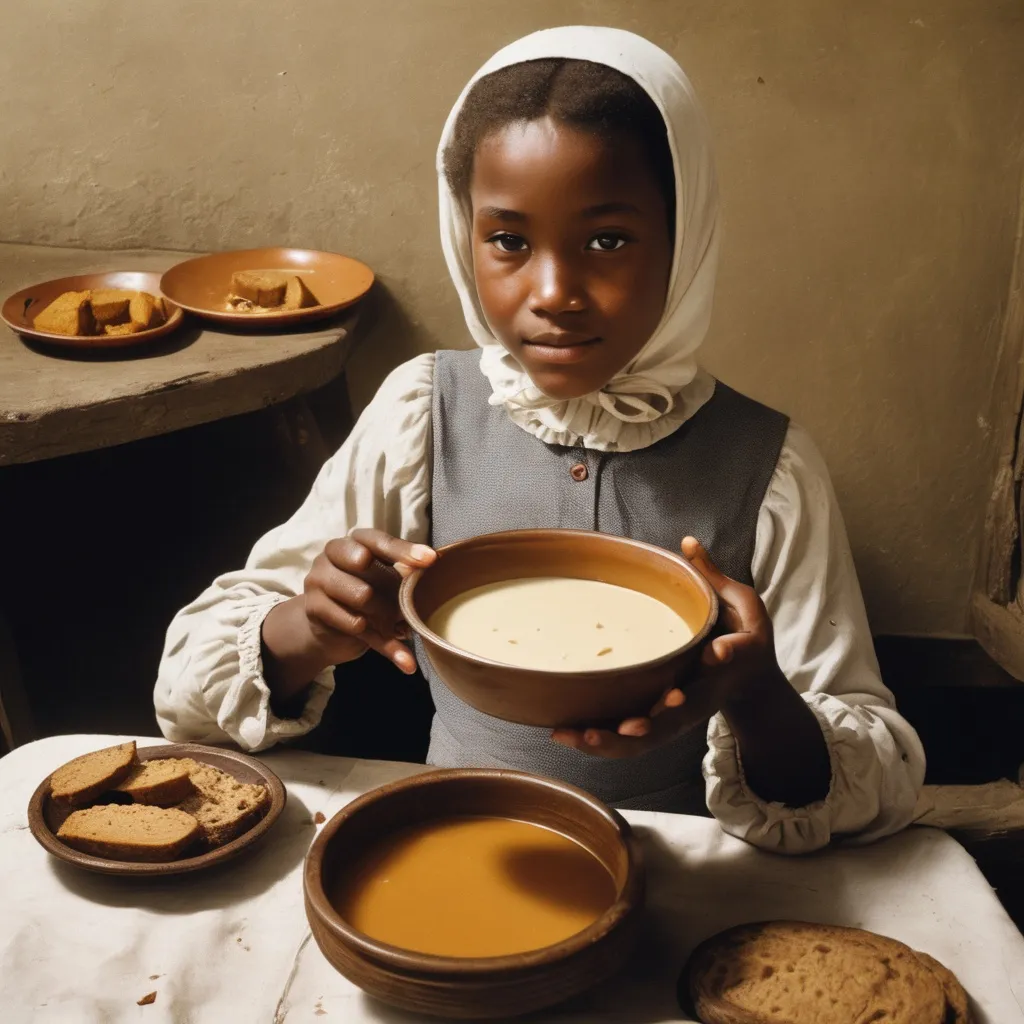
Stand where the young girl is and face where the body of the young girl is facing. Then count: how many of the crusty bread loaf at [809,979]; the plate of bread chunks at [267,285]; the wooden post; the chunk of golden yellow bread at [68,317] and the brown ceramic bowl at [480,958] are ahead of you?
2

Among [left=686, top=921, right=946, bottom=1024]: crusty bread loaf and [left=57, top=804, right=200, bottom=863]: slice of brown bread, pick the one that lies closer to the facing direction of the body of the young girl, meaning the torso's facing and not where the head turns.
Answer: the crusty bread loaf

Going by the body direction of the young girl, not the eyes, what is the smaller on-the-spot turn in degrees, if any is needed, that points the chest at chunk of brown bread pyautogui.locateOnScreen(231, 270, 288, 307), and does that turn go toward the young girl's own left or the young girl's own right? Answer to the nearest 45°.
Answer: approximately 135° to the young girl's own right

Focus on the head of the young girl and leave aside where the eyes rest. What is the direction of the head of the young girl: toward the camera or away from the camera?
toward the camera

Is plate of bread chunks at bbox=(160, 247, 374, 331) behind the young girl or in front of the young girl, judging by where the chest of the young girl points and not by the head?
behind

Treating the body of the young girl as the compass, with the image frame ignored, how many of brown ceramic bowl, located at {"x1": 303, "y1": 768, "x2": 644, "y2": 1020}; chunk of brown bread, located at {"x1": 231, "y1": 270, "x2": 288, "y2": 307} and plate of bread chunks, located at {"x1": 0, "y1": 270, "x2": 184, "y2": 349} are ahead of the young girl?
1

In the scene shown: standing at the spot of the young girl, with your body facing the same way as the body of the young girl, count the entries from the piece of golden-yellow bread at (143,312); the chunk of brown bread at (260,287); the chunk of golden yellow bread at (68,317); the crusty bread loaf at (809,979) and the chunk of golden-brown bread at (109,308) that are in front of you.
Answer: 1

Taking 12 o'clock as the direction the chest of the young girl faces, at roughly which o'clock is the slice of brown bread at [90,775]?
The slice of brown bread is roughly at 2 o'clock from the young girl.

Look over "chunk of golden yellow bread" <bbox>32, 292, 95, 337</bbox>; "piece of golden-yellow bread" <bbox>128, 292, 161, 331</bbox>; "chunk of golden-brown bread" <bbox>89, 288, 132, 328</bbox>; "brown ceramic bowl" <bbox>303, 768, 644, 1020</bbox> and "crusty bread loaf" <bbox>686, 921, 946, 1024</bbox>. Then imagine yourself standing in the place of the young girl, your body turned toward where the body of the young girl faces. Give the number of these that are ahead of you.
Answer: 2

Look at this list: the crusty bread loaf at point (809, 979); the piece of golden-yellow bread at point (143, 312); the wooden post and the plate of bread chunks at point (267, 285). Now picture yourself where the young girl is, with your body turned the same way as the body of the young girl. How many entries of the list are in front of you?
1

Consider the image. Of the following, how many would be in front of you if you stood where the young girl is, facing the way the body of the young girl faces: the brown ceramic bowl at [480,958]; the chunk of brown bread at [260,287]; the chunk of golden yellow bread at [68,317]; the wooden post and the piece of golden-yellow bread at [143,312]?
1

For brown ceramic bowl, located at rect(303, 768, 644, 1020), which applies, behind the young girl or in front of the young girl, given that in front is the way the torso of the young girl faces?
in front

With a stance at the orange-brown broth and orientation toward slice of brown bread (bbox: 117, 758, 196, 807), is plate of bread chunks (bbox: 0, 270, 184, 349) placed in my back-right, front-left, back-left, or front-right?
front-right

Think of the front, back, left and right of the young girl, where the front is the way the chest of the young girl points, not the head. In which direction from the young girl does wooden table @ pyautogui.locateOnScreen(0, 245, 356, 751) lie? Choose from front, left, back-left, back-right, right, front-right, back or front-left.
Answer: back-right

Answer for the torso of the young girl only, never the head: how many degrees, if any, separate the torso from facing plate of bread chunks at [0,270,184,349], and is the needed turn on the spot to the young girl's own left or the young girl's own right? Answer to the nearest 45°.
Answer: approximately 135° to the young girl's own right

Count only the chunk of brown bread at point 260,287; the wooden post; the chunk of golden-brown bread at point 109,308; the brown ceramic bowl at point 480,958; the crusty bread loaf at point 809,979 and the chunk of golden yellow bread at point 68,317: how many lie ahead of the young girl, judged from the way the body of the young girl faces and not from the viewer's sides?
2

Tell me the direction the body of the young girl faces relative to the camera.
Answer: toward the camera
